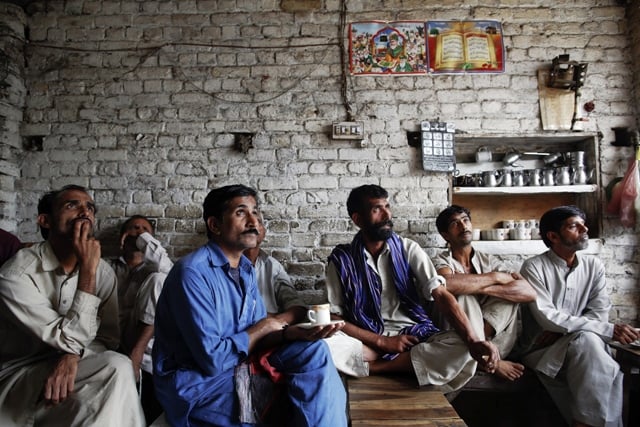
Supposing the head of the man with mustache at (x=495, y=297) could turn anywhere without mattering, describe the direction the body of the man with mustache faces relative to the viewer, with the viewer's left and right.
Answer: facing the viewer and to the right of the viewer

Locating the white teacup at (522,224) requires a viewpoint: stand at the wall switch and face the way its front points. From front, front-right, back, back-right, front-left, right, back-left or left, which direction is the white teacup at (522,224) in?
left

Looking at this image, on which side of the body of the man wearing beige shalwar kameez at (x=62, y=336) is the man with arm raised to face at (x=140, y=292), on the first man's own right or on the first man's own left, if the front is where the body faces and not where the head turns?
on the first man's own left

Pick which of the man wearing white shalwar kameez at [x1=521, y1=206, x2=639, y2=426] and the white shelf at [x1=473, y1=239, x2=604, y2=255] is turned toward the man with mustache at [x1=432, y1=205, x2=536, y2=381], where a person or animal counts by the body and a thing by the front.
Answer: the white shelf

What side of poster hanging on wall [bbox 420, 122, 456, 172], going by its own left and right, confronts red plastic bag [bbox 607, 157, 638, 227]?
left

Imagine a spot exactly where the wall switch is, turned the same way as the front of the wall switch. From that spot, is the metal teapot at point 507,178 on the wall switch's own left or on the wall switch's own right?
on the wall switch's own left
